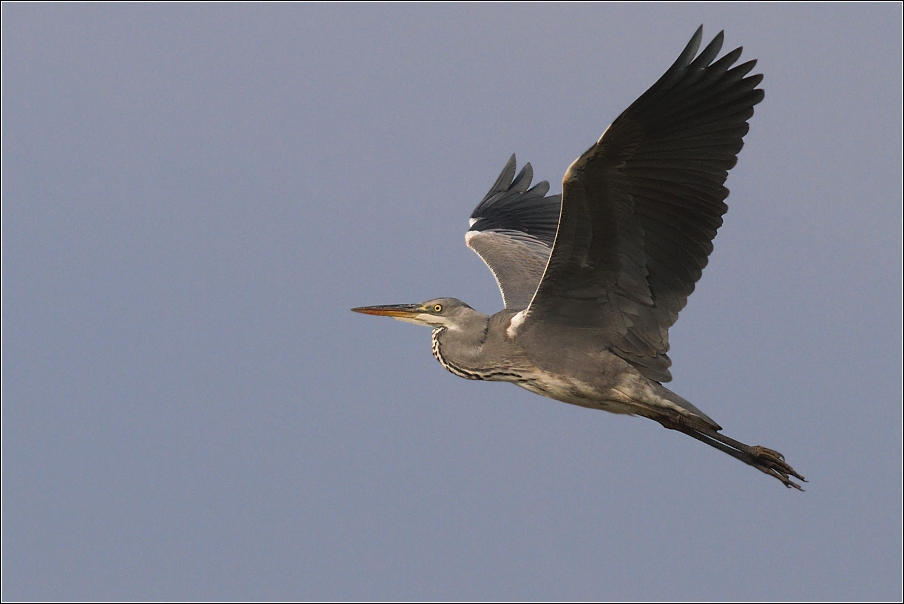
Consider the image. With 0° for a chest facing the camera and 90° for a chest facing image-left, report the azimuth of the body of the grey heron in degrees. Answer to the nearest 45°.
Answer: approximately 90°
